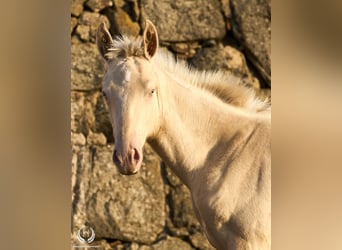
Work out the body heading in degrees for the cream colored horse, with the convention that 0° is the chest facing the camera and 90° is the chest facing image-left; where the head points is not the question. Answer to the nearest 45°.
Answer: approximately 90°
